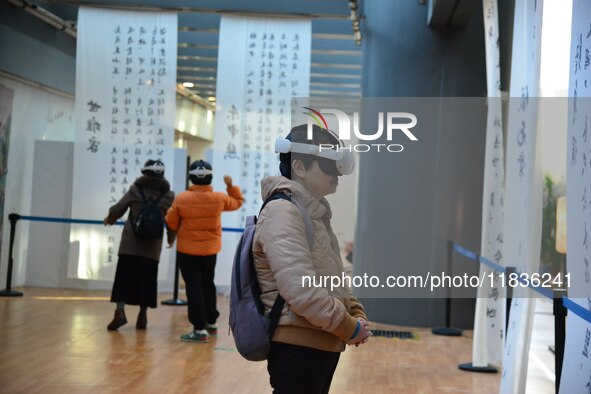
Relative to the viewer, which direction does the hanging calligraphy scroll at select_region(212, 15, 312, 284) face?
toward the camera

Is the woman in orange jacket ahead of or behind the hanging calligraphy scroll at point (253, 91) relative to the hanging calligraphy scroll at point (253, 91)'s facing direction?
ahead

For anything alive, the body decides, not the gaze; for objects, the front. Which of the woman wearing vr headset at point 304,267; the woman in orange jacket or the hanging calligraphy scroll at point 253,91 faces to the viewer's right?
the woman wearing vr headset

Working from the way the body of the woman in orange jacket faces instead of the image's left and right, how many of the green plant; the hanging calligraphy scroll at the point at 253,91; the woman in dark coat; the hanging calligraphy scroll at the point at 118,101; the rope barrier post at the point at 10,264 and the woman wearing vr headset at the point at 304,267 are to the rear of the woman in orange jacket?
1

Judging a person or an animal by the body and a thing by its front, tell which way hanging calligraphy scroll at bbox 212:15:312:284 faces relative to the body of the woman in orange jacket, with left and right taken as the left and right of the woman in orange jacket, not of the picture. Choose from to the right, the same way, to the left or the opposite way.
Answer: the opposite way

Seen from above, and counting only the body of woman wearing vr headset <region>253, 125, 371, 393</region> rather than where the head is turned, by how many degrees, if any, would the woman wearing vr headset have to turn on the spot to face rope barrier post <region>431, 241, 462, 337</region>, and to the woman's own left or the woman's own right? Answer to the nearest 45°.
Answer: approximately 90° to the woman's own left

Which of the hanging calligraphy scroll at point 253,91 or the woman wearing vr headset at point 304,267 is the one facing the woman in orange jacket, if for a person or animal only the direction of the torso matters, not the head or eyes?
the hanging calligraphy scroll

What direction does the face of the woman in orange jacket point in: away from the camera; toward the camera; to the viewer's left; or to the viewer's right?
away from the camera

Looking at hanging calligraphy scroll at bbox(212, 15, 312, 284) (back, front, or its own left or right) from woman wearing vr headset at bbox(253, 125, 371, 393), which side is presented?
front

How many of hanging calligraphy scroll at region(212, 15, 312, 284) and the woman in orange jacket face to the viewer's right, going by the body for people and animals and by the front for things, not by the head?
0

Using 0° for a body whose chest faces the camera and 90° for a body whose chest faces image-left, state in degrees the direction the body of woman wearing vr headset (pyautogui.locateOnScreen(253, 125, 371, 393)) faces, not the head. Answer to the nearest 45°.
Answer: approximately 270°

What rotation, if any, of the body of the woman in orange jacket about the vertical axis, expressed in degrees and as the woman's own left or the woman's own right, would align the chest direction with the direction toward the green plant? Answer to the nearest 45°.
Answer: approximately 45° to the woman's own right

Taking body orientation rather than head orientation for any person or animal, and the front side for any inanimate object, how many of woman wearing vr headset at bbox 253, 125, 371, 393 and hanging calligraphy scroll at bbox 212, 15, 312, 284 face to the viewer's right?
1

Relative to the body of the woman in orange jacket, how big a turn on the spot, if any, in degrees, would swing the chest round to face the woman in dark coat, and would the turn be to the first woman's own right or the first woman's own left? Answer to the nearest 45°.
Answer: approximately 45° to the first woman's own left

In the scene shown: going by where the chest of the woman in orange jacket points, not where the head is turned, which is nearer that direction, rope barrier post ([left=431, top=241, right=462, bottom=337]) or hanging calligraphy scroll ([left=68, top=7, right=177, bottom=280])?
the hanging calligraphy scroll

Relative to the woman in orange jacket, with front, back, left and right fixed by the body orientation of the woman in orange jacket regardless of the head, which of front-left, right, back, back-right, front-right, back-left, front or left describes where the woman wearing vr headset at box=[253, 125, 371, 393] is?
back

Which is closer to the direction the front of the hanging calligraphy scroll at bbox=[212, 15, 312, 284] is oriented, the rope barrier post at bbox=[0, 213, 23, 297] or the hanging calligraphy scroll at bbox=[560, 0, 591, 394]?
the hanging calligraphy scroll

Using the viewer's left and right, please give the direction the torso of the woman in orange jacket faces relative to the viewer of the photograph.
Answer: facing away from the viewer
